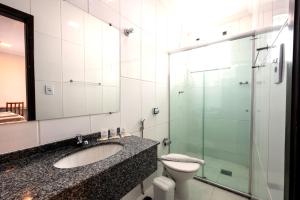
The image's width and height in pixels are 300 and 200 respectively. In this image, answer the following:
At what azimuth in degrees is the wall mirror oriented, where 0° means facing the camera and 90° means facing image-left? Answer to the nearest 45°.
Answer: approximately 315°

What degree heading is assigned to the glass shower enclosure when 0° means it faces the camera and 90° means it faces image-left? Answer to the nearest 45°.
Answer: approximately 45°

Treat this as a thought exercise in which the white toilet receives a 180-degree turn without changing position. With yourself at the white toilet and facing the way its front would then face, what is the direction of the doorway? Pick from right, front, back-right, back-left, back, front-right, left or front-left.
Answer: left

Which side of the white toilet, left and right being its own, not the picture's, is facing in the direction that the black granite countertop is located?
right

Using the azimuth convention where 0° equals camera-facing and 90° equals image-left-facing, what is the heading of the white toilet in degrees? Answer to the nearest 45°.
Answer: approximately 315°

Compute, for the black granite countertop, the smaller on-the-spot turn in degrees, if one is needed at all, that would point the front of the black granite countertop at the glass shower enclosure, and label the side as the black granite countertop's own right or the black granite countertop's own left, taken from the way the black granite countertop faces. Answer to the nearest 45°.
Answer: approximately 90° to the black granite countertop's own left
